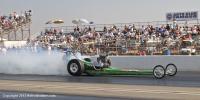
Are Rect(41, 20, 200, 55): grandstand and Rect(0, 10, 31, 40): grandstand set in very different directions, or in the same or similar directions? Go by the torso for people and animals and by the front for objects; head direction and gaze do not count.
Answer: same or similar directions

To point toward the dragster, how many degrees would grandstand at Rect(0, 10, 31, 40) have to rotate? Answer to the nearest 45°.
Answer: approximately 45° to its left

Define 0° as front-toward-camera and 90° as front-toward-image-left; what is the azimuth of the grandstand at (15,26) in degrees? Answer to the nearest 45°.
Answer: approximately 45°

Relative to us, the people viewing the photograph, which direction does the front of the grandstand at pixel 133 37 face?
facing the viewer and to the left of the viewer

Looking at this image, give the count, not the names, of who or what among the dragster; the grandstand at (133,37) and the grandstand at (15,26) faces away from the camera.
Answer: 0

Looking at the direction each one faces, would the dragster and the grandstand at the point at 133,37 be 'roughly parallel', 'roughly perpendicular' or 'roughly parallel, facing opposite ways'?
roughly perpendicular

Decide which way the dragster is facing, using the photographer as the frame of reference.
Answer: facing the viewer and to the right of the viewer

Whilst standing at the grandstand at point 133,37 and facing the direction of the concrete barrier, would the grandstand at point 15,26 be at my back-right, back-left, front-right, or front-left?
back-right

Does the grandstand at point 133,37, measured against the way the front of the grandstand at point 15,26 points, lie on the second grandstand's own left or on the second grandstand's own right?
on the second grandstand's own left

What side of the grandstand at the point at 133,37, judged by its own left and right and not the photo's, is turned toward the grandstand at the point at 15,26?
right

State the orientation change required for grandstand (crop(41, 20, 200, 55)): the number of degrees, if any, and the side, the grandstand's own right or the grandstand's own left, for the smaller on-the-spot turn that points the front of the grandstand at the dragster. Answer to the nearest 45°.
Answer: approximately 45° to the grandstand's own left

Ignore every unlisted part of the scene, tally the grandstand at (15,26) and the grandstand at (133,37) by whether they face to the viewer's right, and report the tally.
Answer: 0
